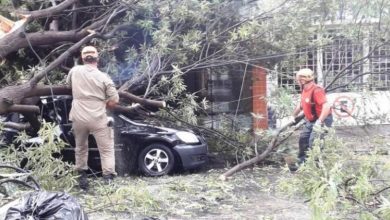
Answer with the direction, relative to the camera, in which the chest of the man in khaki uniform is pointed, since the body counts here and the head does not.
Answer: away from the camera

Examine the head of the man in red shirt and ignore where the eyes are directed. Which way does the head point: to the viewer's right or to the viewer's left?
to the viewer's left

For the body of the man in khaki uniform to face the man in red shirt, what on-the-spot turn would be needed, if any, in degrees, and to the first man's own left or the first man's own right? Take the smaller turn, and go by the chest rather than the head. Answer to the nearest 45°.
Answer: approximately 90° to the first man's own right

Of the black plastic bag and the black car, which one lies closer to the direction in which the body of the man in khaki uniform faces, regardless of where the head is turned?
the black car

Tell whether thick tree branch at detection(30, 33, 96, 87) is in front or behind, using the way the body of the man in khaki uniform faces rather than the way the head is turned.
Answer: in front

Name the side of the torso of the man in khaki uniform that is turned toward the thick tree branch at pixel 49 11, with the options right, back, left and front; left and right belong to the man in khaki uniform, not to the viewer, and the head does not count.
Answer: front

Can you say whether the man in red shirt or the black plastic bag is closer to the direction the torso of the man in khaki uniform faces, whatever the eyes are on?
the man in red shirt

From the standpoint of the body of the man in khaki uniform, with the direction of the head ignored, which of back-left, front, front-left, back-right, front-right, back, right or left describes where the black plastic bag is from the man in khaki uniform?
back
